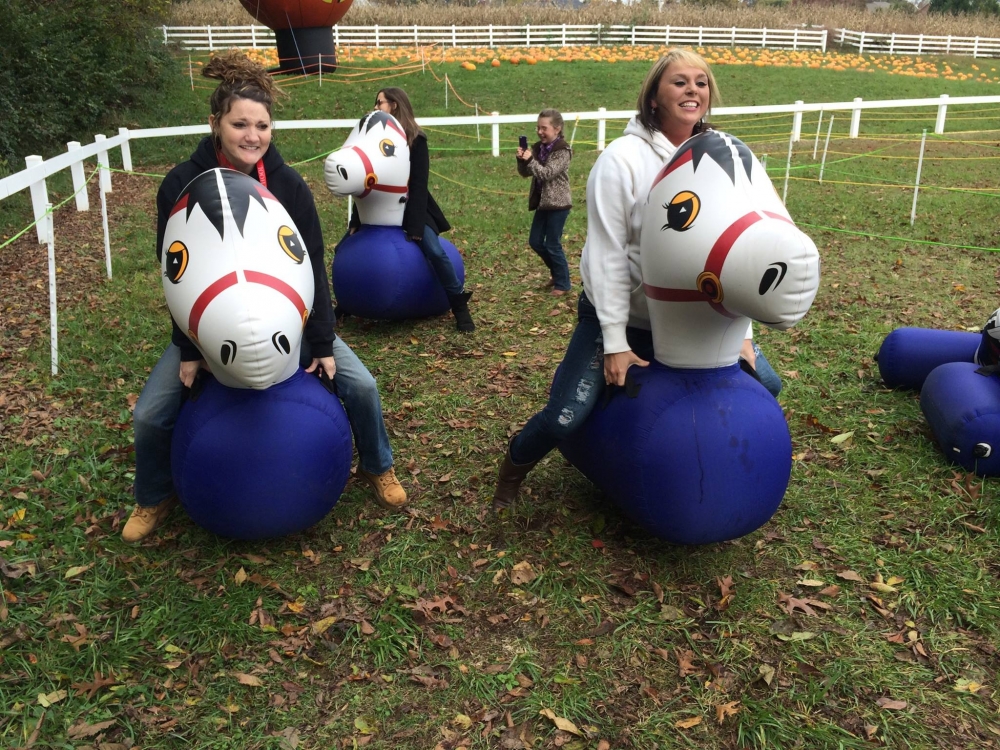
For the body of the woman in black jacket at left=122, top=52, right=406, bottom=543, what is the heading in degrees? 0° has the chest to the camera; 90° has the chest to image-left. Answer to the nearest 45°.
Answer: approximately 0°

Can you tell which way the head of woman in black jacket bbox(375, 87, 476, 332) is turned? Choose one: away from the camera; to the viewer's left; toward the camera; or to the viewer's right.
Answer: to the viewer's left

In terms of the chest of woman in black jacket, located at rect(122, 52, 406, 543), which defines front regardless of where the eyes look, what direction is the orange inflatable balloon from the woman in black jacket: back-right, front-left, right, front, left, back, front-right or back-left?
back

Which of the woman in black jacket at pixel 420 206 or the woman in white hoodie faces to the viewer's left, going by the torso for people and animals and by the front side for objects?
the woman in black jacket

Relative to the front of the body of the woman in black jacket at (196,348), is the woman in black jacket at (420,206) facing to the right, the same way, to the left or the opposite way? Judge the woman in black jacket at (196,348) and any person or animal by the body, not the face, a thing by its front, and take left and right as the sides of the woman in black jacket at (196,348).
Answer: to the right

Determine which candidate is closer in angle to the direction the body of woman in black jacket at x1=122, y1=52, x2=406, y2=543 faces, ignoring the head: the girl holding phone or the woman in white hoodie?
the woman in white hoodie

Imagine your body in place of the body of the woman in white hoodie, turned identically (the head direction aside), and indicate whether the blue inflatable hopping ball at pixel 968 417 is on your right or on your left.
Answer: on your left

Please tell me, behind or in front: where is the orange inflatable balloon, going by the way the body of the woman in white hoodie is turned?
behind

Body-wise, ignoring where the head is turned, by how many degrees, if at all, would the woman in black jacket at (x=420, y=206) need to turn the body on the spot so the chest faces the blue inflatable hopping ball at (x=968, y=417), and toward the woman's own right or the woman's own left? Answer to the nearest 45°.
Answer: approximately 135° to the woman's own left

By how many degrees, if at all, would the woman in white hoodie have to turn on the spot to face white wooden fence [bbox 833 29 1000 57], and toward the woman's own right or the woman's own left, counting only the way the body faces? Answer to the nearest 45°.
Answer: approximately 135° to the woman's own left

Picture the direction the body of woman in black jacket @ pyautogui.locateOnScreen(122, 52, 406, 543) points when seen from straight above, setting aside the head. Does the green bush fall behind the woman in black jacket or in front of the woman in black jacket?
behind

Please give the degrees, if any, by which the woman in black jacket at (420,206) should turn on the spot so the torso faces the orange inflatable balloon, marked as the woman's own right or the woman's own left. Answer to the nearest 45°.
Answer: approximately 90° to the woman's own right

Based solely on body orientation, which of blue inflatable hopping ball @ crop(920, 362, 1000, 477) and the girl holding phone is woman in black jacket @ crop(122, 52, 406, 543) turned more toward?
the blue inflatable hopping ball

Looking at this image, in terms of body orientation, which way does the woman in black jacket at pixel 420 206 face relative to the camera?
to the viewer's left
